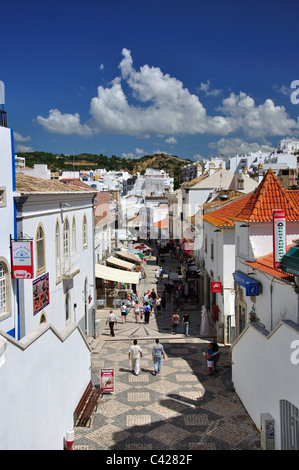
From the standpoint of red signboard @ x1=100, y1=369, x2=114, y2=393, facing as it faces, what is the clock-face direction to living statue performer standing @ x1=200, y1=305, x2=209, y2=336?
The living statue performer standing is roughly at 7 o'clock from the red signboard.

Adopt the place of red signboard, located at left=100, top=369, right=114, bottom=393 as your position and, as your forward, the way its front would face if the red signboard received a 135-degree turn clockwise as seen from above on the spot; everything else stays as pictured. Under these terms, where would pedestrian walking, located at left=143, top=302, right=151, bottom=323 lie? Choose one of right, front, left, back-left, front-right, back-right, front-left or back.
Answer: front-right

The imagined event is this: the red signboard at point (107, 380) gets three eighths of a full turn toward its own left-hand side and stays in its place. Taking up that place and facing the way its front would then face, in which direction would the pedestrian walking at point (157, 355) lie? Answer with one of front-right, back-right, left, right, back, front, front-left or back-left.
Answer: front

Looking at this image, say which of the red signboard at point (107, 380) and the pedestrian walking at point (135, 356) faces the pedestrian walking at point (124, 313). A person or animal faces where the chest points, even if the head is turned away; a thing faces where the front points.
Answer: the pedestrian walking at point (135, 356)

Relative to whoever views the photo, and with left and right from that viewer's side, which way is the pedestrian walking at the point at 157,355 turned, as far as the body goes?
facing away from the viewer

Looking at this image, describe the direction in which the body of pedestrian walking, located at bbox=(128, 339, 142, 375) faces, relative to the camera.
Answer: away from the camera

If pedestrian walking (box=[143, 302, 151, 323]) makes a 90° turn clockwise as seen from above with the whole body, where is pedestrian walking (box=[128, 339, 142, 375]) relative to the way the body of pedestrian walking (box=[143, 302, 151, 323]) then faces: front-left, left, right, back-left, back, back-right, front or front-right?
right

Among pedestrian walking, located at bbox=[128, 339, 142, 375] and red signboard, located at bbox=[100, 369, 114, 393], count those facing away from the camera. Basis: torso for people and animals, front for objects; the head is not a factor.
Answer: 1

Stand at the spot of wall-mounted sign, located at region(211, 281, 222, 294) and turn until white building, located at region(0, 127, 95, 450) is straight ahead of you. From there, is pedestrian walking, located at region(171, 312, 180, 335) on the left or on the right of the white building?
right
